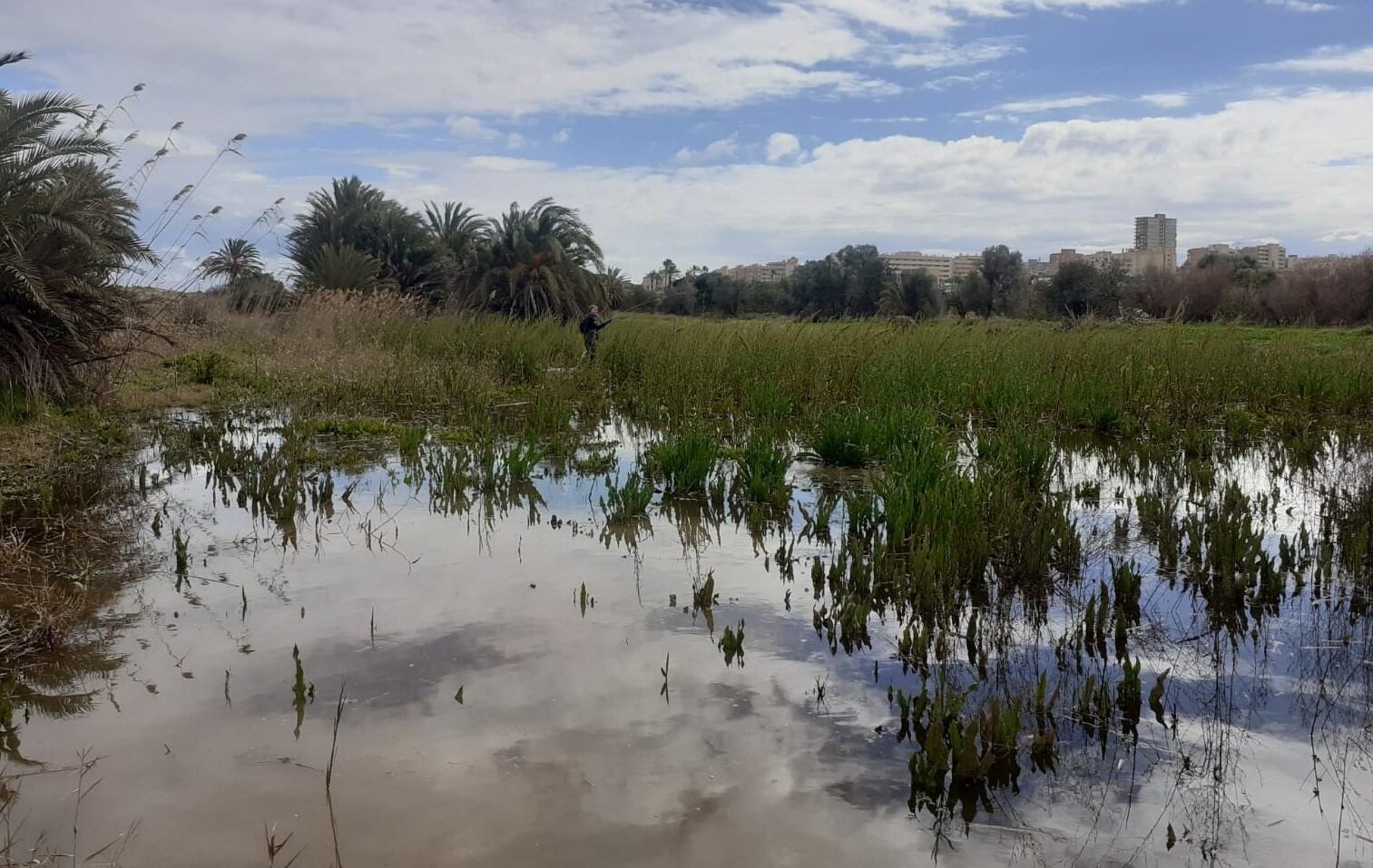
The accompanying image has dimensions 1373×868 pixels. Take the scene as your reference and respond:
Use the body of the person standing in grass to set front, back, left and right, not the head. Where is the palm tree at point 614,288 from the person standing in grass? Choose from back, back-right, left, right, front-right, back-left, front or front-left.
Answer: left

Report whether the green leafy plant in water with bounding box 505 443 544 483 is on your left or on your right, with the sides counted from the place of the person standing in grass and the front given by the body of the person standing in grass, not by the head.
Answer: on your right

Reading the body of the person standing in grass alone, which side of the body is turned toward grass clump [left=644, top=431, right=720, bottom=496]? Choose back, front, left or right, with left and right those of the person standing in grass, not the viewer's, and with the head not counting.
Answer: right

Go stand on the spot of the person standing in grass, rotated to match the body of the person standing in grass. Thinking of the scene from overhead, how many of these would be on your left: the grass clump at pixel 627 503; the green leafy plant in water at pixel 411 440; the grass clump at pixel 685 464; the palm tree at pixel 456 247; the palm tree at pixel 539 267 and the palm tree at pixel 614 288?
3

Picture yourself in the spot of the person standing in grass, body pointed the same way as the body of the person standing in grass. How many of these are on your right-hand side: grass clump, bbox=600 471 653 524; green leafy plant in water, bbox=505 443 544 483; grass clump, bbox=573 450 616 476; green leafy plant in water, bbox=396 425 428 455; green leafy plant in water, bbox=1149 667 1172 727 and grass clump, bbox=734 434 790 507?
6

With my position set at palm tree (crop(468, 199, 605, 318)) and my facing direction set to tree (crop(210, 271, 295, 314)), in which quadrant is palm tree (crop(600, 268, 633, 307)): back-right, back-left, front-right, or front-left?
back-right

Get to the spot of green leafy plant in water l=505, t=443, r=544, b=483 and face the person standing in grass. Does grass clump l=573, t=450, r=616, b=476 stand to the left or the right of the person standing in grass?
right

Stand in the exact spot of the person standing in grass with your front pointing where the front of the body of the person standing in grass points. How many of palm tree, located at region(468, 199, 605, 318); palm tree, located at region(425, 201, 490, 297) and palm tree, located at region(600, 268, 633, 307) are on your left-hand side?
3

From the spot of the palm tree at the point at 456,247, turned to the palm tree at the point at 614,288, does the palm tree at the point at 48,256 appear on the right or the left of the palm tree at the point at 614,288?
right

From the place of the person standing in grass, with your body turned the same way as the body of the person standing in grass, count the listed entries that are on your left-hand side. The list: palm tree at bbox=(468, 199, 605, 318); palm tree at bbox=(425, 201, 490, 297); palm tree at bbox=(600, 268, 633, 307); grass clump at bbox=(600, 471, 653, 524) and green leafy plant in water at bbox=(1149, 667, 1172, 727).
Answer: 3

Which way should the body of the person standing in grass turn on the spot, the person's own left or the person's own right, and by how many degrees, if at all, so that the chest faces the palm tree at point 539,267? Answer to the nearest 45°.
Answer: approximately 90° to the person's own left

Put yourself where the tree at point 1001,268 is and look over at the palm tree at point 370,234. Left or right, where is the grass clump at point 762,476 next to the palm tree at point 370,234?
left

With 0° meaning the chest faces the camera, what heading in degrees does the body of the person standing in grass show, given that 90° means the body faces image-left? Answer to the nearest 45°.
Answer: approximately 270°

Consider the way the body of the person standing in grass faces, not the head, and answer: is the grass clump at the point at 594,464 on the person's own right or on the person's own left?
on the person's own right

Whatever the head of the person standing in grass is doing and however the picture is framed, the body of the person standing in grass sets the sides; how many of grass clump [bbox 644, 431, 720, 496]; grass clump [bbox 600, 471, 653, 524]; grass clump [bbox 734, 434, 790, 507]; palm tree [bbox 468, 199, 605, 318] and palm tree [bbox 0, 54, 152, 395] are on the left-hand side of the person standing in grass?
1

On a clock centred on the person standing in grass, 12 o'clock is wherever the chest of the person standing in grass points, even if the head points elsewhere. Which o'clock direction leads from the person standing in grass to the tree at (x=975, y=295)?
The tree is roughly at 10 o'clock from the person standing in grass.

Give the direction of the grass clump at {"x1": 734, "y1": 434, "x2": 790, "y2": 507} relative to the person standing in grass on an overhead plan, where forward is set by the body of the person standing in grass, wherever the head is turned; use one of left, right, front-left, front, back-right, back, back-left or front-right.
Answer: right

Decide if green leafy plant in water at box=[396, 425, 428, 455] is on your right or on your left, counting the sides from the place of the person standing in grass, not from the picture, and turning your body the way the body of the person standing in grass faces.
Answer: on your right
